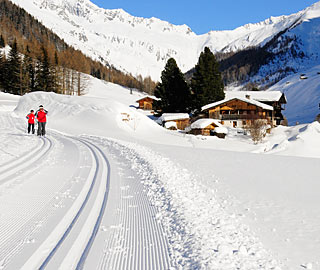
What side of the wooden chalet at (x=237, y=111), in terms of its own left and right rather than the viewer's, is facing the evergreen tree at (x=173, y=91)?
right

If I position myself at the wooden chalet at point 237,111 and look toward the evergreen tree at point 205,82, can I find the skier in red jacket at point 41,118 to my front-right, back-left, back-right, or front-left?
back-left

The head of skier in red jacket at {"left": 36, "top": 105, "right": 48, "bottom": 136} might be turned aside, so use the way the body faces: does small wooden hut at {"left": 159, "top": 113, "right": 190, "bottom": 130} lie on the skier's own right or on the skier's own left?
on the skier's own left

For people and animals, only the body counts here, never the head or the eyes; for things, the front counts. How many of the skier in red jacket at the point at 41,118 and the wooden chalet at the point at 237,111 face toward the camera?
2

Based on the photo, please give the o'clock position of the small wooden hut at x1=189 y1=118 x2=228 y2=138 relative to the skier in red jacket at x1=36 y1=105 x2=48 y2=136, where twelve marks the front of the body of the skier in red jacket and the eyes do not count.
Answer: The small wooden hut is roughly at 8 o'clock from the skier in red jacket.

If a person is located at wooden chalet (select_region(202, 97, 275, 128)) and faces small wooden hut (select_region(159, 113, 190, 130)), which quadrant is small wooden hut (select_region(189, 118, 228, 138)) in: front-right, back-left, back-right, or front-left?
front-left

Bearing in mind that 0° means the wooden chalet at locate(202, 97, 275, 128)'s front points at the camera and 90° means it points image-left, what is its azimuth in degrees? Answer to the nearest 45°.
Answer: approximately 0°

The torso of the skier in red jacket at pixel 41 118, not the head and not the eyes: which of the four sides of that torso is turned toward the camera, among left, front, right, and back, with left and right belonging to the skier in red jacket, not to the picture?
front

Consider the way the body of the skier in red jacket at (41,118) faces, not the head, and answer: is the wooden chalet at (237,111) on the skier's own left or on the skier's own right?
on the skier's own left
